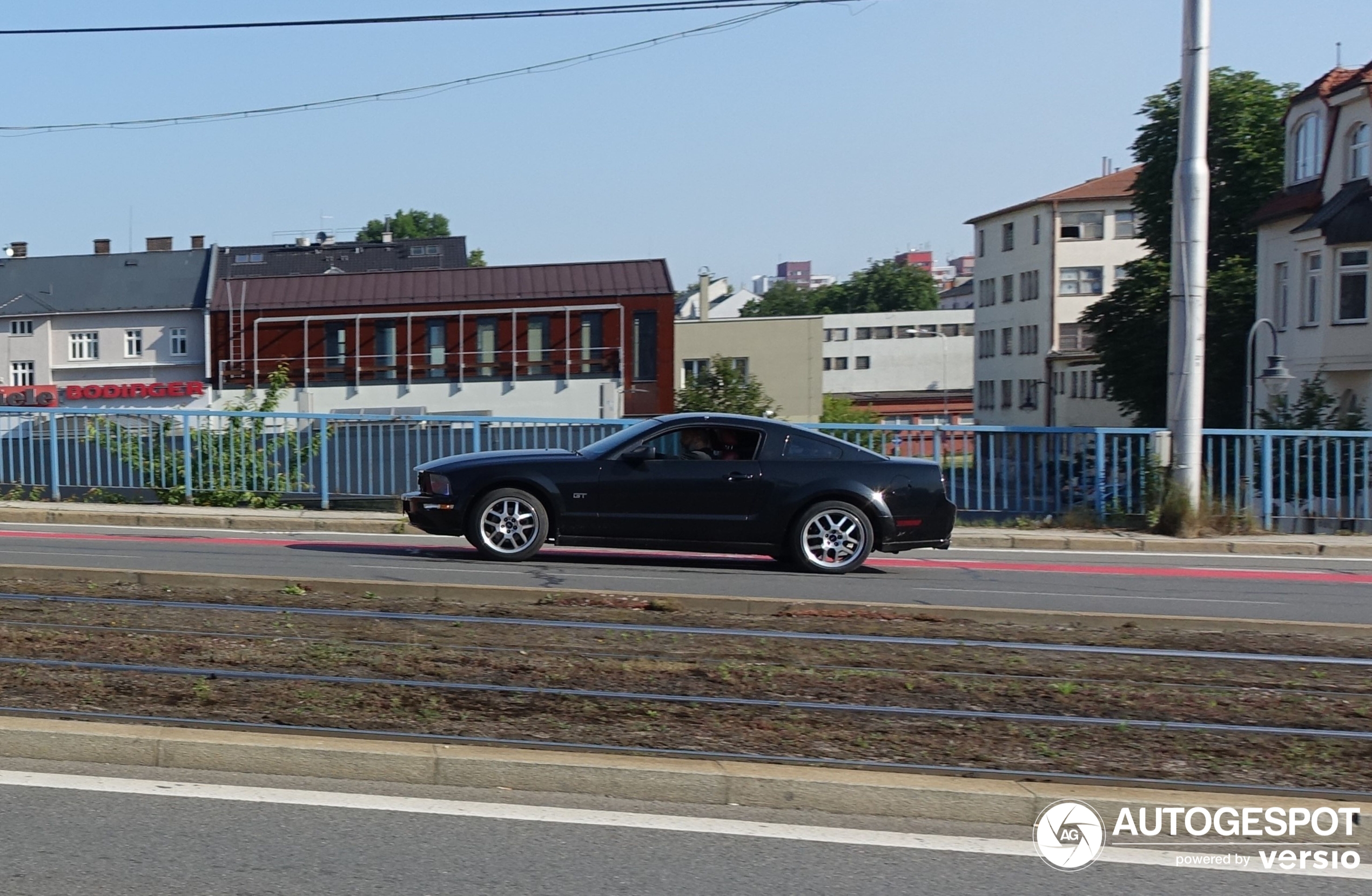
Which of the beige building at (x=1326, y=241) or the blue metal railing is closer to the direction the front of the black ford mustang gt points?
the blue metal railing

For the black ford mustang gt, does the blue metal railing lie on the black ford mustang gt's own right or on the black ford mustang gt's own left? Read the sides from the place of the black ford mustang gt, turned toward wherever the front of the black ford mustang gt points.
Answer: on the black ford mustang gt's own right

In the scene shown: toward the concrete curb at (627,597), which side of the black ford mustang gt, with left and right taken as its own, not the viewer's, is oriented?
left

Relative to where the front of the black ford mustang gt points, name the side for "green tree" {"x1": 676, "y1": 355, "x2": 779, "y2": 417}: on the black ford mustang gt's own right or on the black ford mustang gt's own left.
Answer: on the black ford mustang gt's own right

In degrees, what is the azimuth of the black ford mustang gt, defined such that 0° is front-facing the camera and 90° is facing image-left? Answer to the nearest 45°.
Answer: approximately 90°

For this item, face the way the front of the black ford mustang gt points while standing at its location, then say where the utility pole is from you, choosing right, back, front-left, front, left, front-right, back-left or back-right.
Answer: back-right

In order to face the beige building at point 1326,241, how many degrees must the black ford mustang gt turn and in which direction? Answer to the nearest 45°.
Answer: approximately 135° to its right

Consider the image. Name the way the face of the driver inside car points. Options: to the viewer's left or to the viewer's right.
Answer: to the viewer's left

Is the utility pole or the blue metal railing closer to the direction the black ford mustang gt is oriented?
the blue metal railing

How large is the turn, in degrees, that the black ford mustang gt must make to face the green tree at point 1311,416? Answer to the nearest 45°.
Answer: approximately 135° to its right

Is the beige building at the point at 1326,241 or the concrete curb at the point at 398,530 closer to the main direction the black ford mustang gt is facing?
the concrete curb
